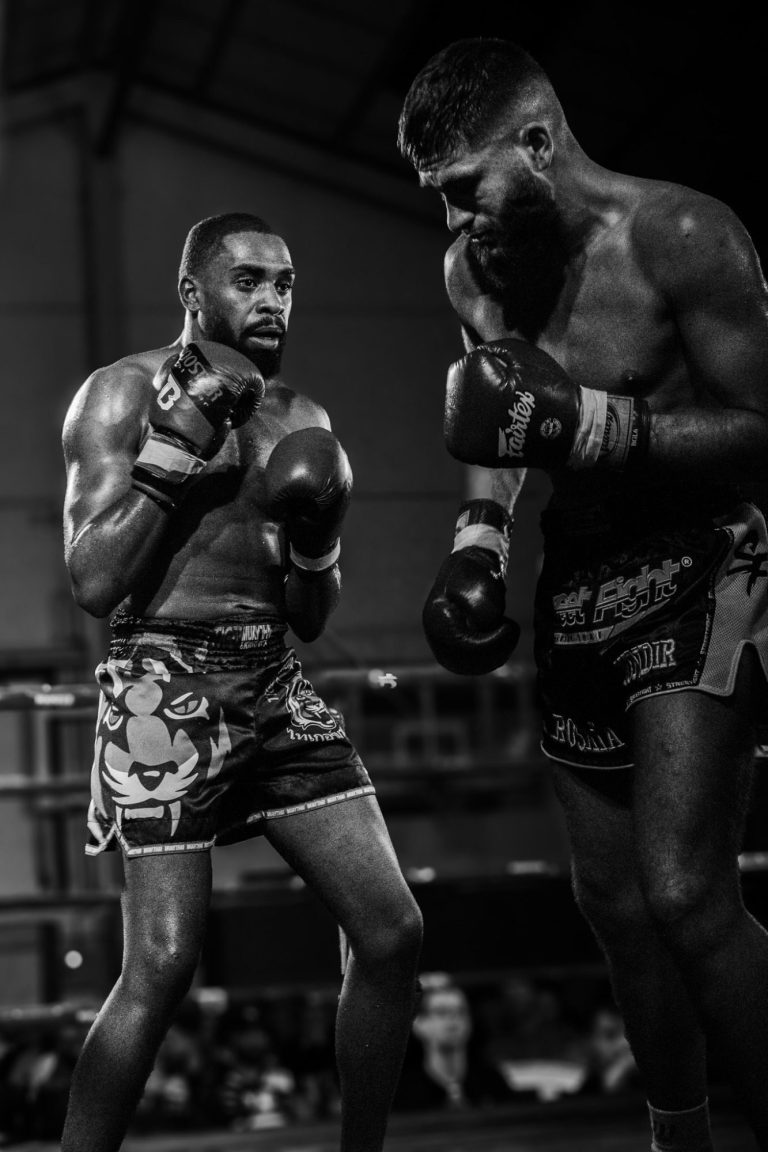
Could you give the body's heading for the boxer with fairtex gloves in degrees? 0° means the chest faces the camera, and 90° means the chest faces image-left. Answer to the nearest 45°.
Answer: approximately 45°

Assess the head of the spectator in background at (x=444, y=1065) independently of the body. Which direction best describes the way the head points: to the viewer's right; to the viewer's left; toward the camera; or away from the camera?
toward the camera

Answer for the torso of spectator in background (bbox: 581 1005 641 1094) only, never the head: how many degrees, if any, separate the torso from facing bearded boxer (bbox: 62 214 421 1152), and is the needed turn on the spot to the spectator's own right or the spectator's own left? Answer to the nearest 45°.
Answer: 0° — they already face them

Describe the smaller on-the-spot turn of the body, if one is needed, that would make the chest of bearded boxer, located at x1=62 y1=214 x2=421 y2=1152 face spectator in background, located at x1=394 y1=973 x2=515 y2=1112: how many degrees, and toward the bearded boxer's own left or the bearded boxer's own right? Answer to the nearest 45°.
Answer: approximately 135° to the bearded boxer's own left

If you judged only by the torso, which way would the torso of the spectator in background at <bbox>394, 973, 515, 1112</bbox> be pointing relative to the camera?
toward the camera

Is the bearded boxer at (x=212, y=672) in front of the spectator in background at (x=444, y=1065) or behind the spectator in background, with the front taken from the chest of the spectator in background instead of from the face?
in front

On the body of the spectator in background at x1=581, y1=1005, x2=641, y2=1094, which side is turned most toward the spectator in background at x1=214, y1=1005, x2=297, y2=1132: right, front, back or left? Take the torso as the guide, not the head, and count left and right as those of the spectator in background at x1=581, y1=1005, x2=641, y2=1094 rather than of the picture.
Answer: right

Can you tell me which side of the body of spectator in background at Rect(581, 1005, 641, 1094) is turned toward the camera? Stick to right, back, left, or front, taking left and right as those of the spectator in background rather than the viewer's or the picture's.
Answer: front

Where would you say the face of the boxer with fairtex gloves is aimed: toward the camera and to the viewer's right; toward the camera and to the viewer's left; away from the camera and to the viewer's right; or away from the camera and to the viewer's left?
toward the camera and to the viewer's left

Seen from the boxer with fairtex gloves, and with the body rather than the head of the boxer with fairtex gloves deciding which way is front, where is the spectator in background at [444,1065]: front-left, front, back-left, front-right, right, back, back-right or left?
back-right

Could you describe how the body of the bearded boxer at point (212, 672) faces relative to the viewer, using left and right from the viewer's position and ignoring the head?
facing the viewer and to the right of the viewer

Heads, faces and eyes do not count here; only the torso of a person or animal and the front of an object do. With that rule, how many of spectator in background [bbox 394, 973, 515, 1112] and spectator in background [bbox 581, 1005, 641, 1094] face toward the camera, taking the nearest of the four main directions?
2

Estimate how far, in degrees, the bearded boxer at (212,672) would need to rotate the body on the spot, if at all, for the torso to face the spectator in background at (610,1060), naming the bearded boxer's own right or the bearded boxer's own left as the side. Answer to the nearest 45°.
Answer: approximately 90° to the bearded boxer's own left

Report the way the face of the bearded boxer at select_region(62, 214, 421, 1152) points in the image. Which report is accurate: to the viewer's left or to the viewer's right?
to the viewer's right

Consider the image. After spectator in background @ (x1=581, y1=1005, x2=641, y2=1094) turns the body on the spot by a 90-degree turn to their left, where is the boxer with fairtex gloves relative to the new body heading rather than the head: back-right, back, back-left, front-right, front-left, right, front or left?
right

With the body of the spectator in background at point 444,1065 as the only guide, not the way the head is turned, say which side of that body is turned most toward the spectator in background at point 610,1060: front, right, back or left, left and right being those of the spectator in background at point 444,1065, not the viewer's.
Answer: left
